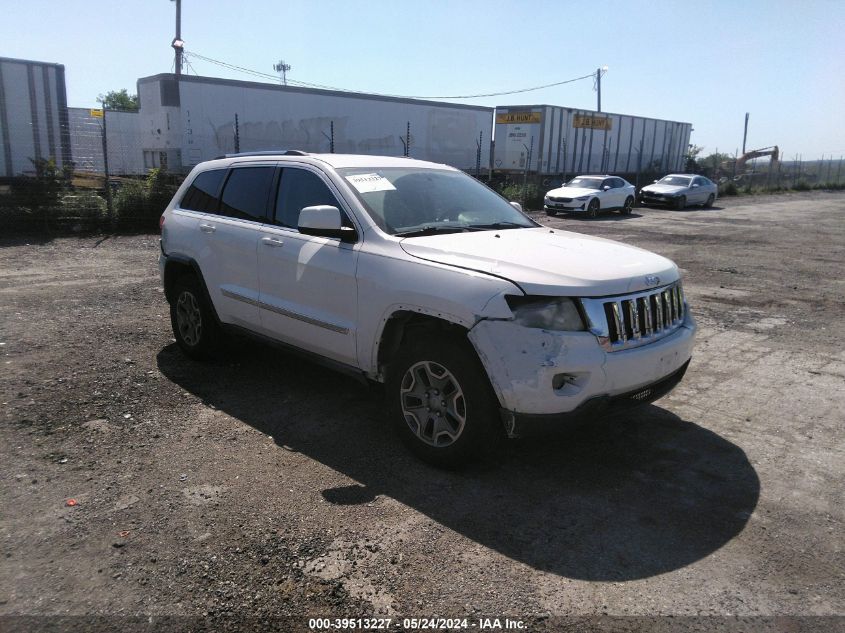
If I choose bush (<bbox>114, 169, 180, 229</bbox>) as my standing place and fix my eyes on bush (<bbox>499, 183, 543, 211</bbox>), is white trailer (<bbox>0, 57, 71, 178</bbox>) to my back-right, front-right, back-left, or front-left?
back-left

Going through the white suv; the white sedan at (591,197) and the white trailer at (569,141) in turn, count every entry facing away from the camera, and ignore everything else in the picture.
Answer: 0

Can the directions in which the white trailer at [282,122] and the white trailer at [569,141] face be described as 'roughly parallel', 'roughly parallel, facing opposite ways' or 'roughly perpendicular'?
roughly parallel

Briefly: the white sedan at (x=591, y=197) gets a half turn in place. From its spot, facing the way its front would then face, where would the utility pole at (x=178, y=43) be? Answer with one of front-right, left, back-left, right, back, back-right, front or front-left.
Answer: back-left

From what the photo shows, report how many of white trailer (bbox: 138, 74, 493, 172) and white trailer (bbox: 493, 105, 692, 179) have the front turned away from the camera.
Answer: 0

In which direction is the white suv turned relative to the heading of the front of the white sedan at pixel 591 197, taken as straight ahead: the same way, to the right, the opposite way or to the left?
to the left

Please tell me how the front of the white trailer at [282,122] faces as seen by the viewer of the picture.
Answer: facing the viewer and to the left of the viewer

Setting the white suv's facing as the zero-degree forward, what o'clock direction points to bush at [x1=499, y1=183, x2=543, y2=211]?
The bush is roughly at 8 o'clock from the white suv.

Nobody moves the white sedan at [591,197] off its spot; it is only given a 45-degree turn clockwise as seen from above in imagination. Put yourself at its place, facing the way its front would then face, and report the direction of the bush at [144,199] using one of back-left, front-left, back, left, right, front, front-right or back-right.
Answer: front-left
